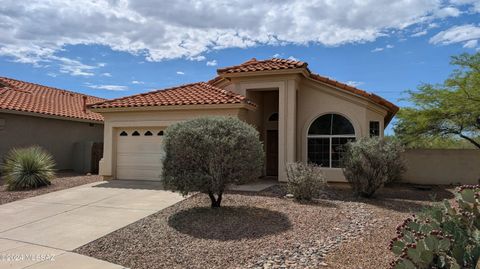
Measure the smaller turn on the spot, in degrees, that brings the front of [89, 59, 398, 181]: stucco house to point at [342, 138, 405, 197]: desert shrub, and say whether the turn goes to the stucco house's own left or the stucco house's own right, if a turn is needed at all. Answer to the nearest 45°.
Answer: approximately 45° to the stucco house's own left

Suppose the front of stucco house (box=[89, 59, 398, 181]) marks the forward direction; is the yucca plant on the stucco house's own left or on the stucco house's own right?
on the stucco house's own right

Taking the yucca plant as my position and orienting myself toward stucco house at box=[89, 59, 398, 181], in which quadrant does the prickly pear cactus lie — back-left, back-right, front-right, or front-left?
front-right

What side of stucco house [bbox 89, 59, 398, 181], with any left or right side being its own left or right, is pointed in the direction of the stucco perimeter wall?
left

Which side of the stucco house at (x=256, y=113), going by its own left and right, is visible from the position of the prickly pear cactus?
front

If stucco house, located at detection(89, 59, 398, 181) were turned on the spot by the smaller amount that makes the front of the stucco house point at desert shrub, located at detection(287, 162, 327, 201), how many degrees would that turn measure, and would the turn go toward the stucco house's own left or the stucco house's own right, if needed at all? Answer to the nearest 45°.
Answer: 0° — it already faces it

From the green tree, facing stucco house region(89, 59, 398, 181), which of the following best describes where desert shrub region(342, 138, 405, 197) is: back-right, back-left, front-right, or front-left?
front-left

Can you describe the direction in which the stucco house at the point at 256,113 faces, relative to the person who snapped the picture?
facing the viewer

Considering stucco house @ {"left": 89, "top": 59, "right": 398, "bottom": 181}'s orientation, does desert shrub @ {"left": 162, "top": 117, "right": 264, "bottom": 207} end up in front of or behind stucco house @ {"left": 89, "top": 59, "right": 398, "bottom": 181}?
in front

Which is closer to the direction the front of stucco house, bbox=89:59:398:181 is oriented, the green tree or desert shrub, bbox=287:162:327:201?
the desert shrub

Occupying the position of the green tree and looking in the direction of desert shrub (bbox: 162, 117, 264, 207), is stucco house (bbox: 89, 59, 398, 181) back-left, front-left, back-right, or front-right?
front-right

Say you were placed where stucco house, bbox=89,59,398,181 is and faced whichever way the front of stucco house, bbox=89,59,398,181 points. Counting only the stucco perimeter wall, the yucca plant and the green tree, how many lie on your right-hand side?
1

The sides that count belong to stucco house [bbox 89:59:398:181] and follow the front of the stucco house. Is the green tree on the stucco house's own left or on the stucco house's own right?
on the stucco house's own left
